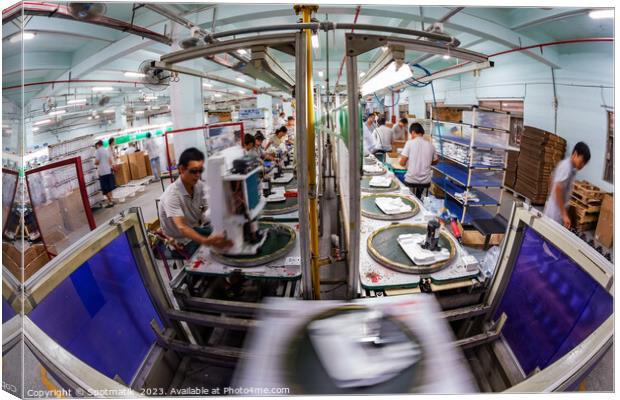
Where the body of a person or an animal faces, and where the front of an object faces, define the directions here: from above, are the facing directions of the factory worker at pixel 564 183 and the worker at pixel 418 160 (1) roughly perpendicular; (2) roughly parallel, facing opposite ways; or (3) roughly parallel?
roughly perpendicular

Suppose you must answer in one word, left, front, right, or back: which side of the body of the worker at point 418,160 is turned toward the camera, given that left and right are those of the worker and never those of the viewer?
back

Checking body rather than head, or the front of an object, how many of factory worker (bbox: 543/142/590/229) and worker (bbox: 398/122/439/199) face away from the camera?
1
